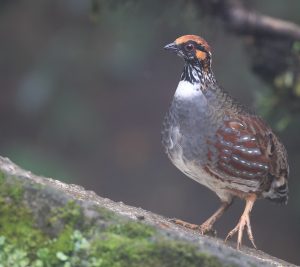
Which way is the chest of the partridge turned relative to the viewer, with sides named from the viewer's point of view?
facing the viewer and to the left of the viewer
